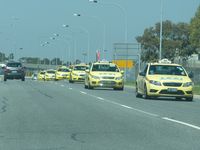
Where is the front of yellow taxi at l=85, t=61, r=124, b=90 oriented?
toward the camera

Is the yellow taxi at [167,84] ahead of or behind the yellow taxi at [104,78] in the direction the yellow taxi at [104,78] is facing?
ahead
